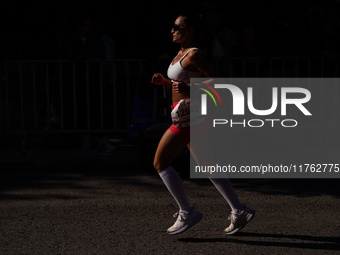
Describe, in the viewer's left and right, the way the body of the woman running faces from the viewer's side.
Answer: facing to the left of the viewer

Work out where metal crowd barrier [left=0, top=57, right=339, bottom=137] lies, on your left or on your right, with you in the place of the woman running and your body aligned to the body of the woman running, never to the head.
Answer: on your right

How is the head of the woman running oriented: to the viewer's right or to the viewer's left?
to the viewer's left
